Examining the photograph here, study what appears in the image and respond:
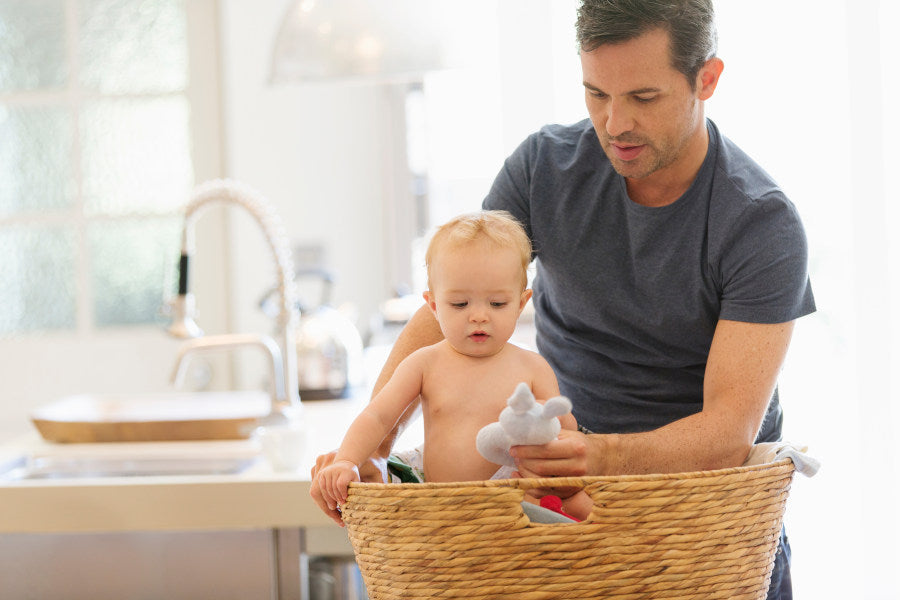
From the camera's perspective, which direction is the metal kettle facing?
to the viewer's left

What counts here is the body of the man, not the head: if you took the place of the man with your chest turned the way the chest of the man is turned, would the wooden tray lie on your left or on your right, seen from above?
on your right

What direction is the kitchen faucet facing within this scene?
to the viewer's left

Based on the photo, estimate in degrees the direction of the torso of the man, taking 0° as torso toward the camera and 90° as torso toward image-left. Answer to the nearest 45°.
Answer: approximately 45°

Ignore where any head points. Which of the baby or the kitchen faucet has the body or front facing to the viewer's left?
the kitchen faucet

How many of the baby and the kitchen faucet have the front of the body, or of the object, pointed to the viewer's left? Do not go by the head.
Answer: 1

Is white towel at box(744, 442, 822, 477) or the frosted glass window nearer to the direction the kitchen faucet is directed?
the frosted glass window

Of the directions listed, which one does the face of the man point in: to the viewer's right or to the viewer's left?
to the viewer's left
